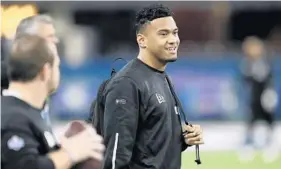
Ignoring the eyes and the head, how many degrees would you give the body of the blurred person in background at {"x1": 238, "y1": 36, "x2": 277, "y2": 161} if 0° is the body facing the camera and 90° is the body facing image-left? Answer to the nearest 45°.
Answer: approximately 0°

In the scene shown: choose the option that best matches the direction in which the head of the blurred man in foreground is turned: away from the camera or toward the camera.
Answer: away from the camera

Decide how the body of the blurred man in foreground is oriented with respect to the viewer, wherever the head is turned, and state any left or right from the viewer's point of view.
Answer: facing to the right of the viewer

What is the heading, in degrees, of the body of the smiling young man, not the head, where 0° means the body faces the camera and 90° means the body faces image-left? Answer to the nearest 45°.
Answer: approximately 315°

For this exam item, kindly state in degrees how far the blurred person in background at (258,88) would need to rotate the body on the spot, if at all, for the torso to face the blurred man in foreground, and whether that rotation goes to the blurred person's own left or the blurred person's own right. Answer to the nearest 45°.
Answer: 0° — they already face them
